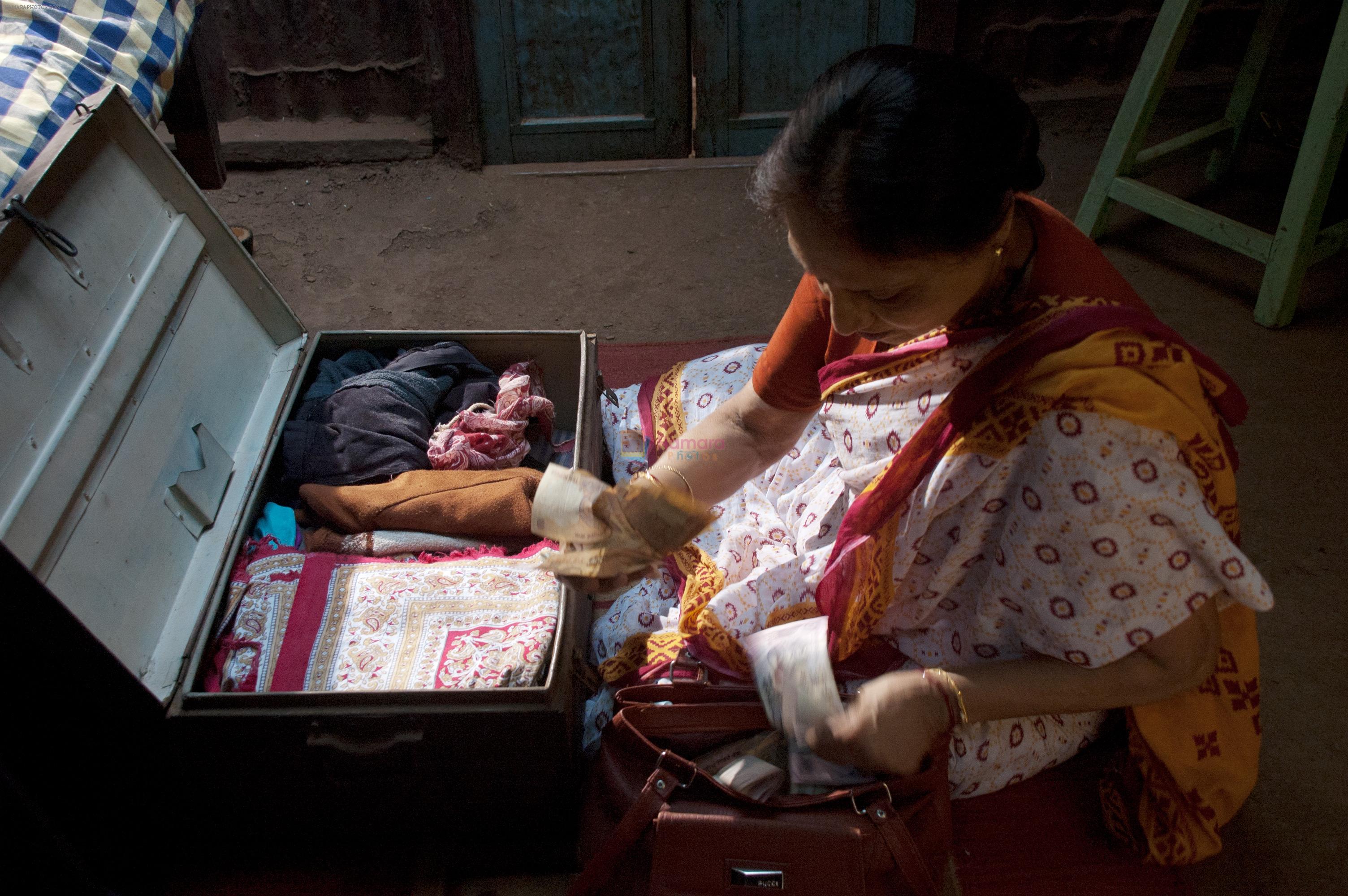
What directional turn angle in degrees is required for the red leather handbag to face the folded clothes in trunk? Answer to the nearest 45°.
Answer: approximately 135° to its right

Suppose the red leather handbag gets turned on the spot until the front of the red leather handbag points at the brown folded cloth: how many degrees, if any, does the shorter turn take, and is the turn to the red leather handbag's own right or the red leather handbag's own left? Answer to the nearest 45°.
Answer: approximately 135° to the red leather handbag's own right

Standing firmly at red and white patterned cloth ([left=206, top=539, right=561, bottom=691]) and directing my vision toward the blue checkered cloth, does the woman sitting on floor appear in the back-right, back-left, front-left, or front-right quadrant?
back-right

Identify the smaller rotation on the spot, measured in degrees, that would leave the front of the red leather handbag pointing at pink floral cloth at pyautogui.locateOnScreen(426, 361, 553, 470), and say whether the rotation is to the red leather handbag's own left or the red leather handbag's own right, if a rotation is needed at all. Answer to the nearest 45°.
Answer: approximately 135° to the red leather handbag's own right

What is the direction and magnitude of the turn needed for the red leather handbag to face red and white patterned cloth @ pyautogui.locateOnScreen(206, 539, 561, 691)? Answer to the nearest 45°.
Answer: approximately 135° to its right

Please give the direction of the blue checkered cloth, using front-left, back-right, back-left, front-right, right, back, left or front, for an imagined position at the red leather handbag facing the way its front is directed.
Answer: back-right

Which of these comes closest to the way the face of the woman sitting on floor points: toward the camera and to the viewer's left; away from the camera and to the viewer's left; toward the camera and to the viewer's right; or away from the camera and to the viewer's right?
toward the camera and to the viewer's left

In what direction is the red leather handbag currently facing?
toward the camera

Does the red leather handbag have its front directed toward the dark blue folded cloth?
no

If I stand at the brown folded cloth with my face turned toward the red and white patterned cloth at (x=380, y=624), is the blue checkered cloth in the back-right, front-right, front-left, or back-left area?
back-right

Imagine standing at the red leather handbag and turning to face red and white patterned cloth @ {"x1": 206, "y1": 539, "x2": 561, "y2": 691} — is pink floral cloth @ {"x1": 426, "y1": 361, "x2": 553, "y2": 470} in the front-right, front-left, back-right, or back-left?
front-right

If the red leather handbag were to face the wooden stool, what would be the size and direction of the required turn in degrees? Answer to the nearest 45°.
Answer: approximately 135° to its left

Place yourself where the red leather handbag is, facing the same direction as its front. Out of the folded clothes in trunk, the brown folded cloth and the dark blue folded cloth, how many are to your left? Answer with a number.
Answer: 0
